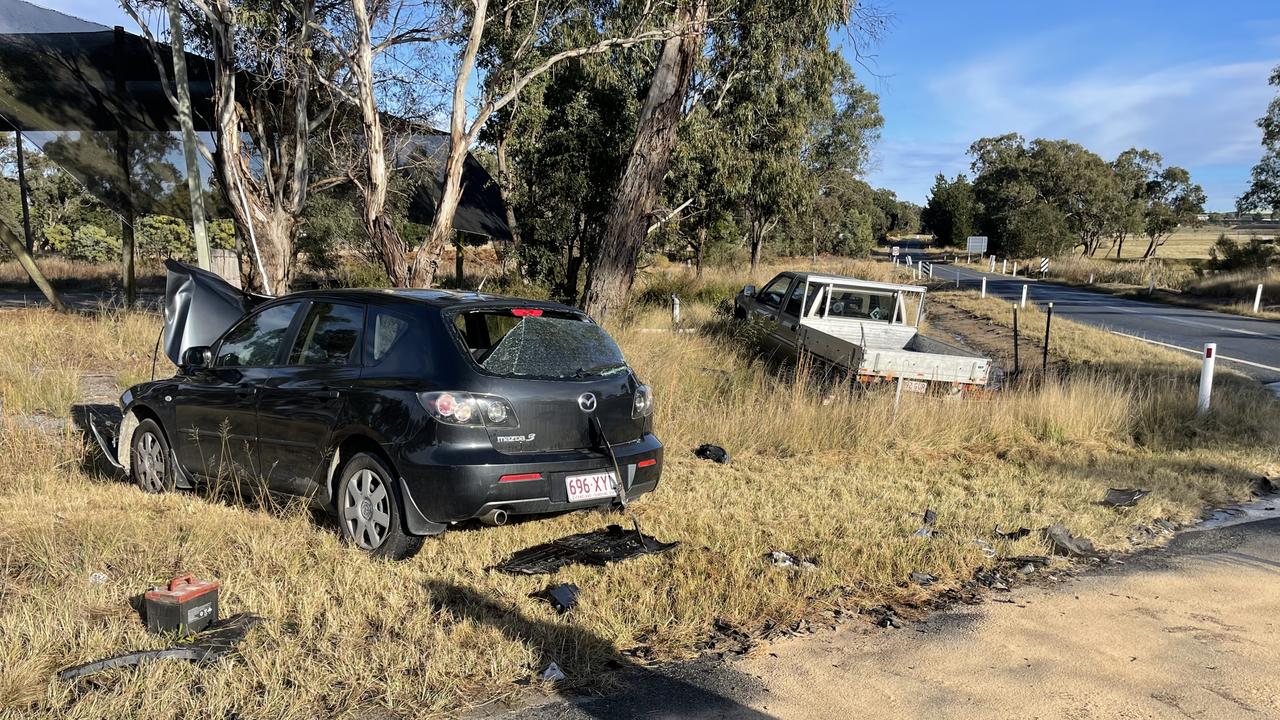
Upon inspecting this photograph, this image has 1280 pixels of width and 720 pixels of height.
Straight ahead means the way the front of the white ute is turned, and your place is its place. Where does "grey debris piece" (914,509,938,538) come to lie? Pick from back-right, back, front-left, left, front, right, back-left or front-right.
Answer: back-left

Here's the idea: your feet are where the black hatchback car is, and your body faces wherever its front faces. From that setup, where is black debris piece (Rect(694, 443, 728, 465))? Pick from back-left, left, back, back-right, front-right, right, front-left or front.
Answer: right

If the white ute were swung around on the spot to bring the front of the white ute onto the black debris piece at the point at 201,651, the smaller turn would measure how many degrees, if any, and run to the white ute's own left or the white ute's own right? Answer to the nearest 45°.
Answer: approximately 135° to the white ute's own left

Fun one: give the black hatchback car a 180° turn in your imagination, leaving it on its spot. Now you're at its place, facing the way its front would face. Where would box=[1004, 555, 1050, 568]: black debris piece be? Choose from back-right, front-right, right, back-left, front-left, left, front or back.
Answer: front-left

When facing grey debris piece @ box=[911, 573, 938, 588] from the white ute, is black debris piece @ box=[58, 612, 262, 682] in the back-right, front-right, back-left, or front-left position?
front-right

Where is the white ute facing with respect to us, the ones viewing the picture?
facing away from the viewer and to the left of the viewer

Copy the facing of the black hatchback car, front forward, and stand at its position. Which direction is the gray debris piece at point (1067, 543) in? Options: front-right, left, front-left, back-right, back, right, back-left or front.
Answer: back-right

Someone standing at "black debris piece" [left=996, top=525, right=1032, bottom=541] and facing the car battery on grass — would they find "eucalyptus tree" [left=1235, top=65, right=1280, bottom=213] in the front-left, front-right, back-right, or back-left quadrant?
back-right

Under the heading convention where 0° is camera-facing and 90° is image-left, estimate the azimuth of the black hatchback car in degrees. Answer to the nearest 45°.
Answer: approximately 135°

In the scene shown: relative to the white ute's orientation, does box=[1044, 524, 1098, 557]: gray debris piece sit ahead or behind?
behind

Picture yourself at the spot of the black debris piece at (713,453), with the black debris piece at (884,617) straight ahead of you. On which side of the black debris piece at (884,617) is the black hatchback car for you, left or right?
right

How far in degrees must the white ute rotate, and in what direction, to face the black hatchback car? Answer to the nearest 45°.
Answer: approximately 135° to its left

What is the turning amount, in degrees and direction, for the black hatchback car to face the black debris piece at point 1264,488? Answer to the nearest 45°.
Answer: approximately 135° to its right

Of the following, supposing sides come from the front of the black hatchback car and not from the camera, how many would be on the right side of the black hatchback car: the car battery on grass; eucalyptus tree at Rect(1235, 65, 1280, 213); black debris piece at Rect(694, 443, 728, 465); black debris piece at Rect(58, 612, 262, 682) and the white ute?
3

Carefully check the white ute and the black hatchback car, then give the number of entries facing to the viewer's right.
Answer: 0

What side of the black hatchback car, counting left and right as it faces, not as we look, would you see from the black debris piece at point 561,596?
back

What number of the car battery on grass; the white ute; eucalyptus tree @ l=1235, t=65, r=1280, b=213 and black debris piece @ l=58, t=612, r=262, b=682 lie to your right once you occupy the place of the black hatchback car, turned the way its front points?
2

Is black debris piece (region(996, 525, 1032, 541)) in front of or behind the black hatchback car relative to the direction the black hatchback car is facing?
behind
